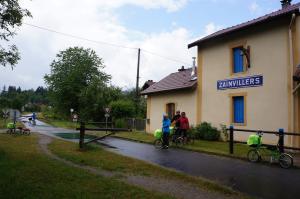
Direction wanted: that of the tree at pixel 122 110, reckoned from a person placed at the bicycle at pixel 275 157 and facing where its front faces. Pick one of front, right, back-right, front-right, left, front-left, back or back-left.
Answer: front-right

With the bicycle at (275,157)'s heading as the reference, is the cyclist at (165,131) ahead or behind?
ahead

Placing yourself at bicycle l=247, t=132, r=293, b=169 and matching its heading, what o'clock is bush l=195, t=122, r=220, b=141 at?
The bush is roughly at 2 o'clock from the bicycle.

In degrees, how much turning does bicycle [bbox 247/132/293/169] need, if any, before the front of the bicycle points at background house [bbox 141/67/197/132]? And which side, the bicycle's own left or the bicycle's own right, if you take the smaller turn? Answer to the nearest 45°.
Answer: approximately 45° to the bicycle's own right

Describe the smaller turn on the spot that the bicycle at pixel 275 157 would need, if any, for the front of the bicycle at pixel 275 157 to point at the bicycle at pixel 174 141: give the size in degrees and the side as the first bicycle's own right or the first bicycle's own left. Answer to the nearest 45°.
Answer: approximately 45° to the first bicycle's own right

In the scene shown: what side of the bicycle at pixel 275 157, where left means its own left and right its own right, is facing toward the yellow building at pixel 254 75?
right
